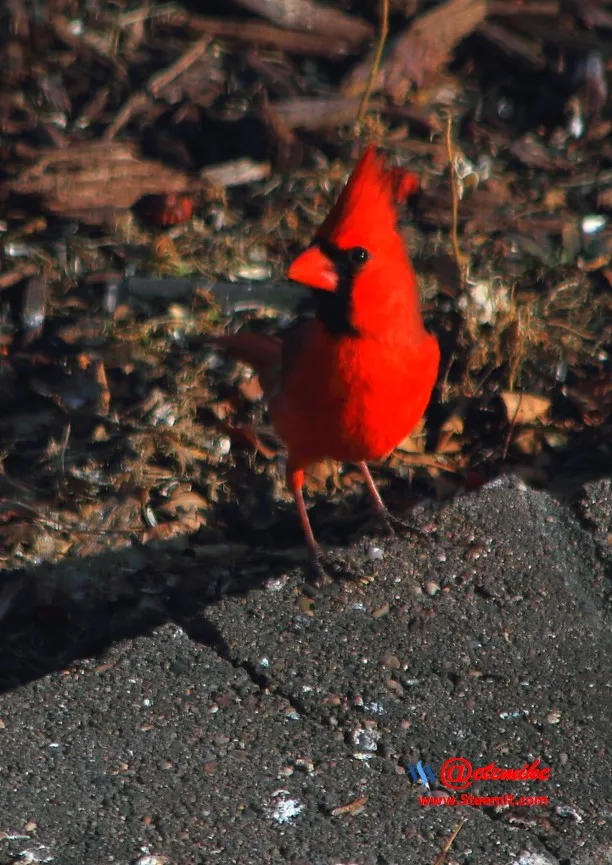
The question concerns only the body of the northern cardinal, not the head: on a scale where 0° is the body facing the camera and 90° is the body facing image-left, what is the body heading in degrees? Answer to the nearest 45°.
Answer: approximately 315°

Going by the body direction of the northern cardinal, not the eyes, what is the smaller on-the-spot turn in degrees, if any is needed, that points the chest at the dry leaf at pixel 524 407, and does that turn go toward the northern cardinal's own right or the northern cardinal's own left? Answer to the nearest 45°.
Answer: approximately 90° to the northern cardinal's own left
